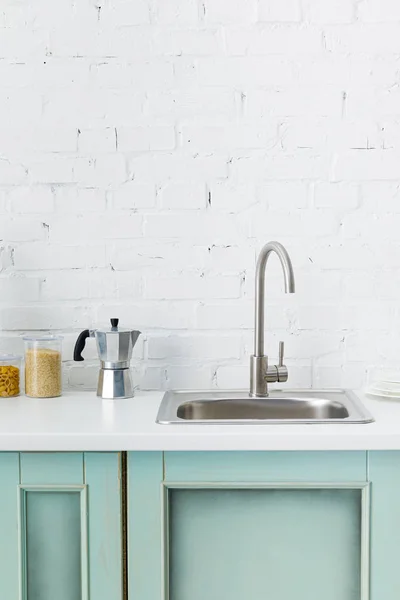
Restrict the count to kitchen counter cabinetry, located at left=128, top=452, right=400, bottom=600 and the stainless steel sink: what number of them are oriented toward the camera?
2

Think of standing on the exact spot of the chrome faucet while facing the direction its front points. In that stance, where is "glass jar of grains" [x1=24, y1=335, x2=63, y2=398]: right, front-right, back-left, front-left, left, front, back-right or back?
back-right

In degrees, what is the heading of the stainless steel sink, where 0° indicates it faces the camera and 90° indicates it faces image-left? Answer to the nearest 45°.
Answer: approximately 0°

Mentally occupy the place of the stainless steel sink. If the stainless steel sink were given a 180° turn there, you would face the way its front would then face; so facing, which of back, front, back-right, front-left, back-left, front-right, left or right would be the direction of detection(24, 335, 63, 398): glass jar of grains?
left

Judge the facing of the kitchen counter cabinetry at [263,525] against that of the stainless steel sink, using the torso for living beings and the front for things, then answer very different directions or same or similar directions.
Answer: same or similar directions

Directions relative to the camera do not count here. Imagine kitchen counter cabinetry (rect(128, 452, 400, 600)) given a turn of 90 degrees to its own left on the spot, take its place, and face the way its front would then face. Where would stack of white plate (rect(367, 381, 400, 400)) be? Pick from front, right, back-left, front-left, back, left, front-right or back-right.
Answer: front-left

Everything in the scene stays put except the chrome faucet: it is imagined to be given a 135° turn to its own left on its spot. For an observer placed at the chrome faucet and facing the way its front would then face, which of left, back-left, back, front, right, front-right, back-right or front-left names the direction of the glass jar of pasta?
left

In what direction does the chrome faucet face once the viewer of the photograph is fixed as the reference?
facing the viewer and to the right of the viewer

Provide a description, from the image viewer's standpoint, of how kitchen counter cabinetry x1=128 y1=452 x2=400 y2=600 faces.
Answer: facing the viewer

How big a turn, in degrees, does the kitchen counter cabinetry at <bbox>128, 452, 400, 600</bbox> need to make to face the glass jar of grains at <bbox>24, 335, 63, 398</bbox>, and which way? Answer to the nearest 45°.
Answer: approximately 135° to its right

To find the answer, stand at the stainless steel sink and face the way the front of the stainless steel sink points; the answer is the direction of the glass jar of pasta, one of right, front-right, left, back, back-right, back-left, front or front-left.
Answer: right
